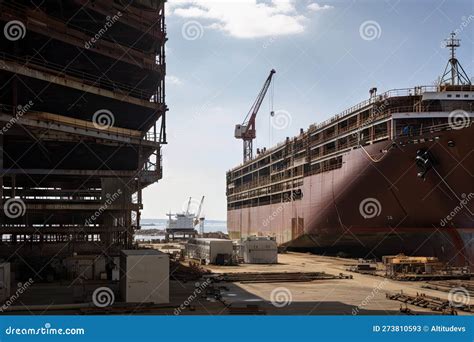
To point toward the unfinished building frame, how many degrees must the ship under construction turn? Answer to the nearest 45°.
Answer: approximately 90° to its right

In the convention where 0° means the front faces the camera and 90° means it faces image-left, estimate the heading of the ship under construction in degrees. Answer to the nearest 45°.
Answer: approximately 315°
